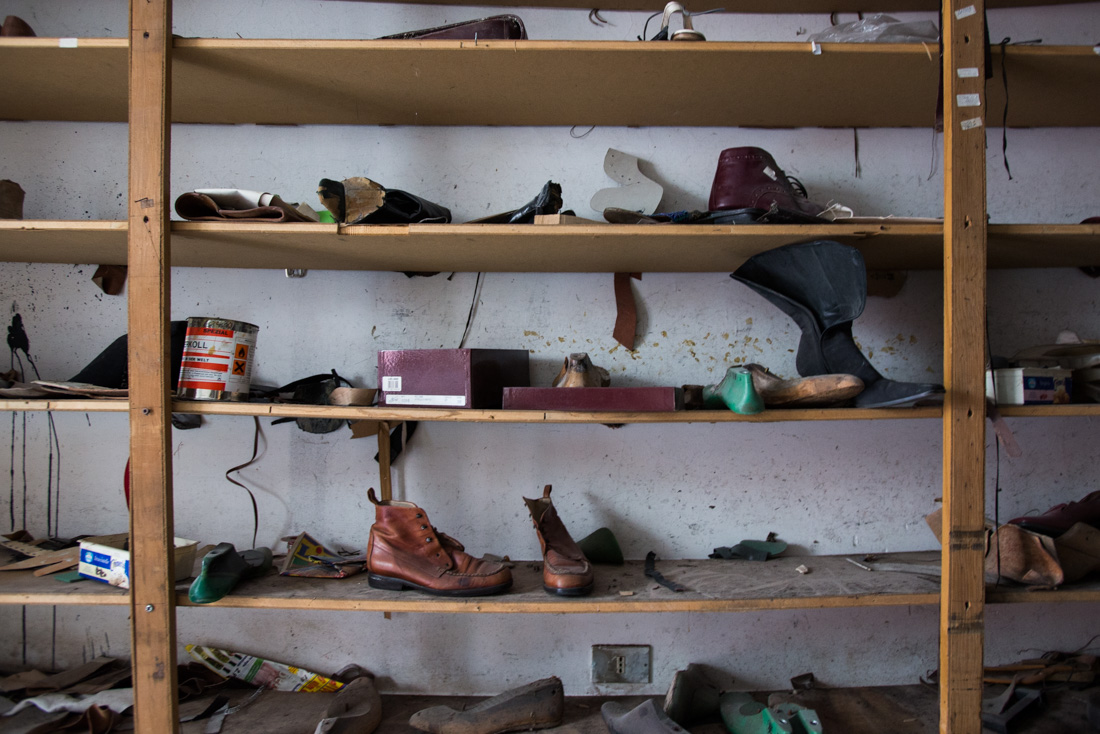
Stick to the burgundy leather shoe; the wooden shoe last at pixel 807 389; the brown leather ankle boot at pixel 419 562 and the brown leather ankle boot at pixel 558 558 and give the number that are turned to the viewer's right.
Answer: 3

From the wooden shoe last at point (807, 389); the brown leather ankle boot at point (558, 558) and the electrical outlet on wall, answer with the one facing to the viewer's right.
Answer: the wooden shoe last

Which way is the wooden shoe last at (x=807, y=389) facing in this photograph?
to the viewer's right

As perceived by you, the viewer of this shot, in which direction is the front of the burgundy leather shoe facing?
facing to the right of the viewer

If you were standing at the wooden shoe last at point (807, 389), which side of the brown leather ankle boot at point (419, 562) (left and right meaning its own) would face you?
front

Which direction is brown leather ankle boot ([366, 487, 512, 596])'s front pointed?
to the viewer's right

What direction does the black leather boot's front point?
to the viewer's right
